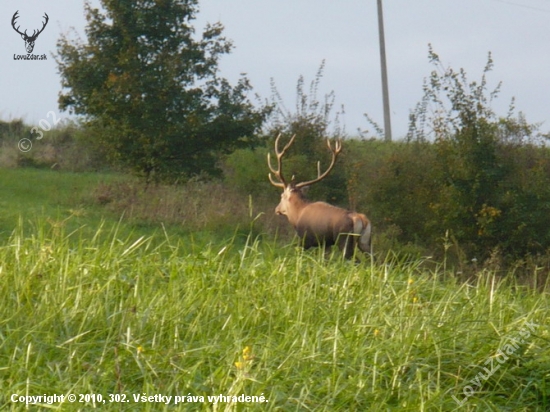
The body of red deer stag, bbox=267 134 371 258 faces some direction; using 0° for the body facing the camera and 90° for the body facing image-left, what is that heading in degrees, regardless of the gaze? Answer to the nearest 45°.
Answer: approximately 135°

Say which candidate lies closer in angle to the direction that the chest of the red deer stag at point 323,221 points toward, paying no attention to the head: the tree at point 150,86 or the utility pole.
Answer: the tree

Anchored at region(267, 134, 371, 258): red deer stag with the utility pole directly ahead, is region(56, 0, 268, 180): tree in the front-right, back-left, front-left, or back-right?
front-left

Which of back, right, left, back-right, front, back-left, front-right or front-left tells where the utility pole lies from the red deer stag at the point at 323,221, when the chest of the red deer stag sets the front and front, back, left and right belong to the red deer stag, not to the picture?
front-right

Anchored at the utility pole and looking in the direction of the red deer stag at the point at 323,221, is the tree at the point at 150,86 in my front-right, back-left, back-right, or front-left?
front-right

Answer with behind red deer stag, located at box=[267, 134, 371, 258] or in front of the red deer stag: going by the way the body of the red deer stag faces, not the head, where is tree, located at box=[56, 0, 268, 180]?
in front
